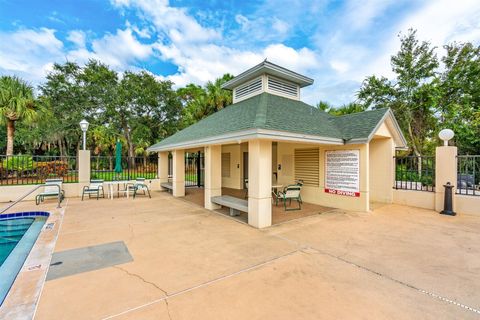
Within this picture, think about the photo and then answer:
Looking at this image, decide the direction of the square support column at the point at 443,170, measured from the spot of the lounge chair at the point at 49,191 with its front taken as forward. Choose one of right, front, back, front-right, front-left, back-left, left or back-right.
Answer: left

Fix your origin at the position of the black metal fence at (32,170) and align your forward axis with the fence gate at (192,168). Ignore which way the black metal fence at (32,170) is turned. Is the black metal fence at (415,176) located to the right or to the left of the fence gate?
right

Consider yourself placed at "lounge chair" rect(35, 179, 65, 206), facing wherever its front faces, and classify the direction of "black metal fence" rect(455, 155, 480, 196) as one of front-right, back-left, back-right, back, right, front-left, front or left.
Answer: left

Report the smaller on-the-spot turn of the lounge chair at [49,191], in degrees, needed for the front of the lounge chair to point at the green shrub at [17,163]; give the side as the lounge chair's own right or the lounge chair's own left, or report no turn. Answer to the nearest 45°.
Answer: approximately 135° to the lounge chair's own right

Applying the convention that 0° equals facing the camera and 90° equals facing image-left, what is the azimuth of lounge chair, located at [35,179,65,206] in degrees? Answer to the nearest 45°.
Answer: approximately 45°

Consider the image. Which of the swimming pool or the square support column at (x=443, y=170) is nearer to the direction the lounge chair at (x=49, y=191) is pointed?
the swimming pool

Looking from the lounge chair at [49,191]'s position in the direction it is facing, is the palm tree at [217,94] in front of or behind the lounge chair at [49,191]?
behind

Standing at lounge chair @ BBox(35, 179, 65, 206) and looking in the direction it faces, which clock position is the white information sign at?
The white information sign is roughly at 9 o'clock from the lounge chair.

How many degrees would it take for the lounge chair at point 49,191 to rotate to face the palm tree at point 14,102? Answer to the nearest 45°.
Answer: approximately 135° to its right
